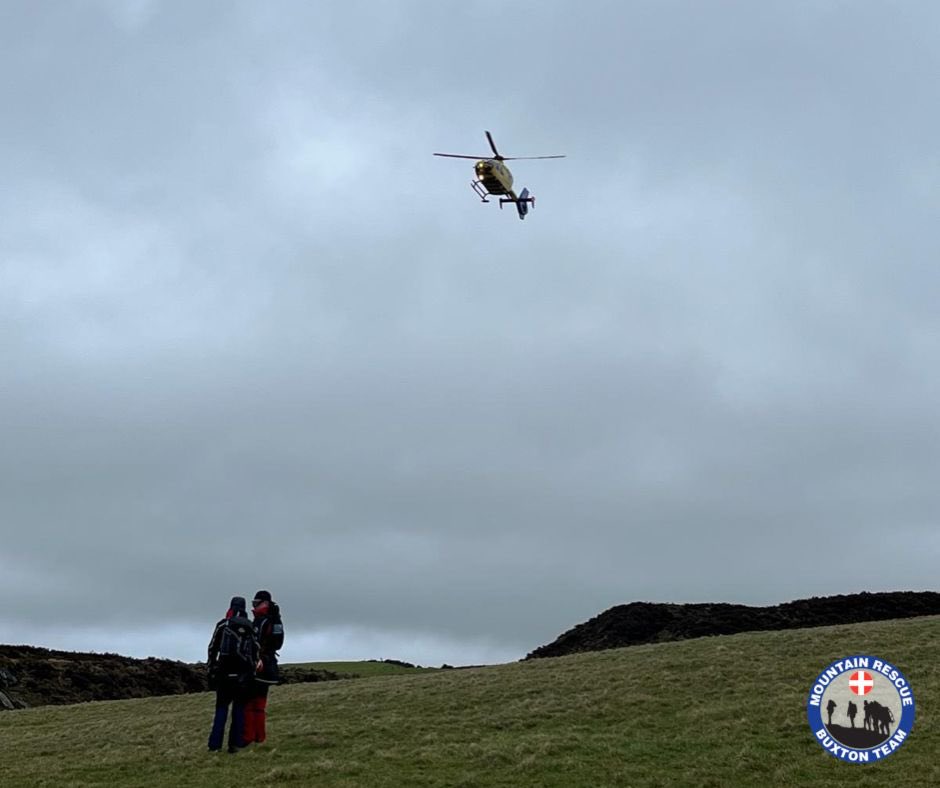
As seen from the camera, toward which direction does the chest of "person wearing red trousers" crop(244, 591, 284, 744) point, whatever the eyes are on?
to the viewer's left

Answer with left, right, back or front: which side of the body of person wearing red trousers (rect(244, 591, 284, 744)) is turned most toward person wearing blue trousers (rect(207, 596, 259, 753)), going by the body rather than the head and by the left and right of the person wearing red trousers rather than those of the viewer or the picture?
front
